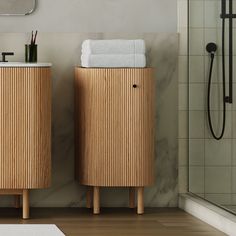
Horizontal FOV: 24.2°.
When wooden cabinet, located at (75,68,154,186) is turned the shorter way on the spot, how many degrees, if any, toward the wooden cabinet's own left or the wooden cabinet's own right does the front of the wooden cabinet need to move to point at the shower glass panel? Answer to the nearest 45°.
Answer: approximately 90° to the wooden cabinet's own left

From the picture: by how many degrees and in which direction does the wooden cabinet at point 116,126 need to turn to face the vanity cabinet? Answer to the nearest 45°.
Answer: approximately 90° to its right

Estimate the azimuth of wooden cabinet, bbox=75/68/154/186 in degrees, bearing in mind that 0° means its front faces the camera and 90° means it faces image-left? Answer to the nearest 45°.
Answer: approximately 0°
